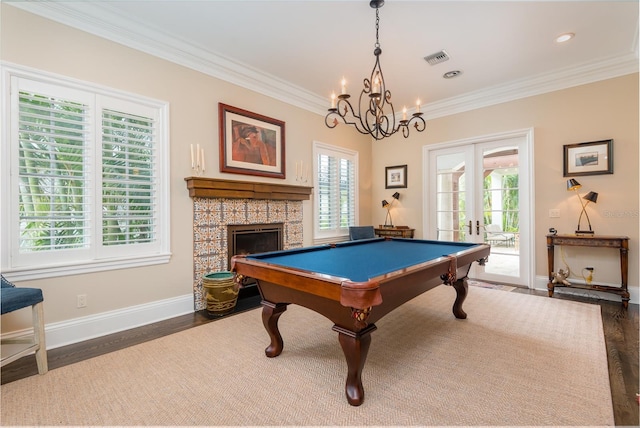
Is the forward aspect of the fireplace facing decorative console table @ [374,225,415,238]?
no

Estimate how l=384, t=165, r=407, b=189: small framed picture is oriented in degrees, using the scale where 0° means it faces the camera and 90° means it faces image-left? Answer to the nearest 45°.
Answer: approximately 45°

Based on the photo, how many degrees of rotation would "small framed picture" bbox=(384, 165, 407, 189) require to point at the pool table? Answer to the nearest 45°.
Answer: approximately 45° to its left

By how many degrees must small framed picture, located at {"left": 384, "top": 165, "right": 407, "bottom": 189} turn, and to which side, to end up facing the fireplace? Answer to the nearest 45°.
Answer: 0° — it already faces it

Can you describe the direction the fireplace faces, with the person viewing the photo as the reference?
facing the viewer and to the right of the viewer

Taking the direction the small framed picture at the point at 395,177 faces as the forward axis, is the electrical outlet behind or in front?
in front

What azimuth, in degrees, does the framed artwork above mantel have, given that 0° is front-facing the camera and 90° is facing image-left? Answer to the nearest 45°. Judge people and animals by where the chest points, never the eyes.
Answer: approximately 315°

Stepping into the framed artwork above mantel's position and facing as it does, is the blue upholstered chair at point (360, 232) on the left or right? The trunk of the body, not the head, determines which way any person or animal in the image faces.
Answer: on its left

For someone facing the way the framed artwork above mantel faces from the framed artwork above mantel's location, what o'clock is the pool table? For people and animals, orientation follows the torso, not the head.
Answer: The pool table is roughly at 1 o'clock from the framed artwork above mantel.

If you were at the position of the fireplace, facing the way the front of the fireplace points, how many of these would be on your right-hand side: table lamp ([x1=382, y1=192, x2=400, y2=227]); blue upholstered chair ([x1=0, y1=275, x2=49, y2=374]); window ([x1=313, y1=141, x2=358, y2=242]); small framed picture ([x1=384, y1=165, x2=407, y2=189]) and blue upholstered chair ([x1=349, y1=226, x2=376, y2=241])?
1

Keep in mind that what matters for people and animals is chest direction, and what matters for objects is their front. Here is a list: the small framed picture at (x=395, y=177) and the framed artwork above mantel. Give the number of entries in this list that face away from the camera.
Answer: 0
